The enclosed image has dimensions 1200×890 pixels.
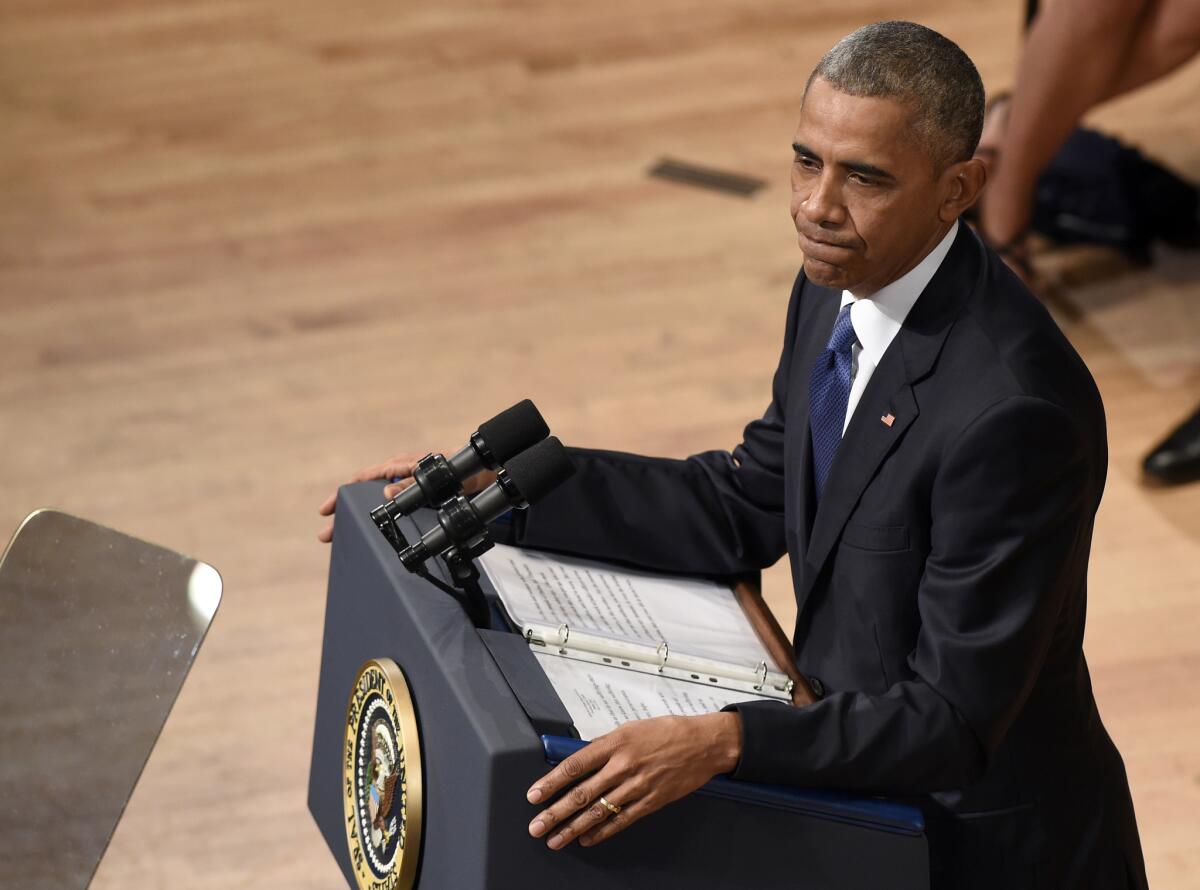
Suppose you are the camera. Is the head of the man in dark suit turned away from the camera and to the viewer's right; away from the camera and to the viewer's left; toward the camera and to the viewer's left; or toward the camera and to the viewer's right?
toward the camera and to the viewer's left

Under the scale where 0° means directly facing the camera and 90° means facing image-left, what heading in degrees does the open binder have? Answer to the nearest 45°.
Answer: approximately 270°

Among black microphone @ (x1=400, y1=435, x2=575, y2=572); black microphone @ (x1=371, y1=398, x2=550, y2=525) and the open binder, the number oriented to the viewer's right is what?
3

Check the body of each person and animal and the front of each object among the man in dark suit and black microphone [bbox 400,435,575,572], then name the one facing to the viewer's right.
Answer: the black microphone

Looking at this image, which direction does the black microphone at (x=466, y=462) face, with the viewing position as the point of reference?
facing to the right of the viewer

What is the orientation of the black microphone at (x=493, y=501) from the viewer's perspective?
to the viewer's right
